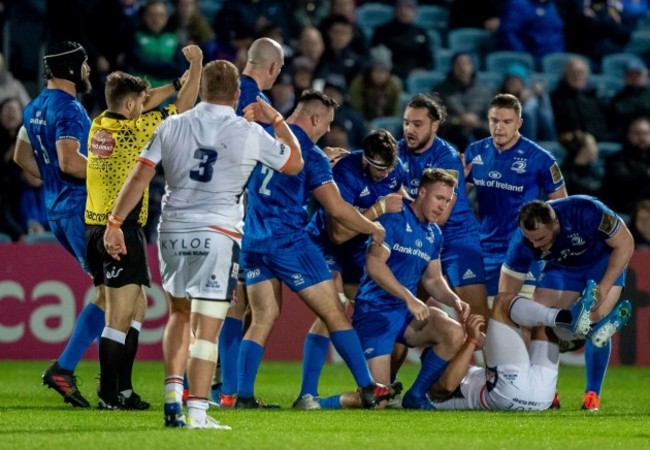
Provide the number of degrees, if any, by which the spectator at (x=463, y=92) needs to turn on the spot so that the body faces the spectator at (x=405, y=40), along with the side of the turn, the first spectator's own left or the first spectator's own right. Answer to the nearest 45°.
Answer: approximately 135° to the first spectator's own right

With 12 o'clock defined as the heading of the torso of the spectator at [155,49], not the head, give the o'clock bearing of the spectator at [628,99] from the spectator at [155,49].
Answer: the spectator at [628,99] is roughly at 9 o'clock from the spectator at [155,49].

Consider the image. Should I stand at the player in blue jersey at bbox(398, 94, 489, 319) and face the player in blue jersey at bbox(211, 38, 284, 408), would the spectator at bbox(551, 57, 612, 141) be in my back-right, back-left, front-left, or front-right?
back-right

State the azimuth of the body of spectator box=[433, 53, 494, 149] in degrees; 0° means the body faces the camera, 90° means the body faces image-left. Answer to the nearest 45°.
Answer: approximately 0°

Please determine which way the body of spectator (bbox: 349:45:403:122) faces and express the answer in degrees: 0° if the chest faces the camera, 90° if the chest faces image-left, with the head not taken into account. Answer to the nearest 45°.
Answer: approximately 0°

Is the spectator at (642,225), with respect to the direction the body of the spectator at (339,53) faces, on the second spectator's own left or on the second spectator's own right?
on the second spectator's own left
